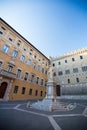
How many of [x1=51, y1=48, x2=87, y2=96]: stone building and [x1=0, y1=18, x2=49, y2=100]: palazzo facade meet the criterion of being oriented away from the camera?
0

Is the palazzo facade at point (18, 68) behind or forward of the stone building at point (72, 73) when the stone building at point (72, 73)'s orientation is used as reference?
forward

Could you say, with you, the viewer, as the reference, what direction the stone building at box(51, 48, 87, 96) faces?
facing the viewer and to the left of the viewer

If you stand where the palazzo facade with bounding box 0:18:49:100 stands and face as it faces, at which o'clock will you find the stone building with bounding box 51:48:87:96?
The stone building is roughly at 10 o'clock from the palazzo facade.

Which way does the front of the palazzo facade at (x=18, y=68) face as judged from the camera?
facing the viewer and to the right of the viewer
